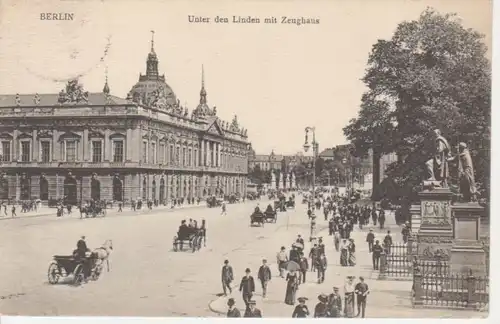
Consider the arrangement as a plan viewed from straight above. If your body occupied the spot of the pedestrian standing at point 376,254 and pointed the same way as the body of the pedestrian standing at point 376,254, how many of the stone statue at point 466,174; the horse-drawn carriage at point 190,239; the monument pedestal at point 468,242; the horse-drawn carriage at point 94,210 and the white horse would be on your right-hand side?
3

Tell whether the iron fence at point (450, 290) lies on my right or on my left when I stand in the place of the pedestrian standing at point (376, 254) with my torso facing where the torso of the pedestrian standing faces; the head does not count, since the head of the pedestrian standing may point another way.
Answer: on my left

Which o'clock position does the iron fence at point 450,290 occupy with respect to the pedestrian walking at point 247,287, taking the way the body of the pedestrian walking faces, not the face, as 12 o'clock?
The iron fence is roughly at 9 o'clock from the pedestrian walking.

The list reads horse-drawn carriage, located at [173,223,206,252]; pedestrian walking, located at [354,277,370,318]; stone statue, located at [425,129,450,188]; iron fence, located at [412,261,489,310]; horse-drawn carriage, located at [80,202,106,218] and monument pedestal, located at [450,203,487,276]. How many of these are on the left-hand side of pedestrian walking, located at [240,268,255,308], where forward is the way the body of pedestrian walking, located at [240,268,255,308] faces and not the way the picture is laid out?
4

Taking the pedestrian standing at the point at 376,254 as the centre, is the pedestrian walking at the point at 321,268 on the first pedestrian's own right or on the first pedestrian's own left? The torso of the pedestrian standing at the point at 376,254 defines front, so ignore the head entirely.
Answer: on the first pedestrian's own right

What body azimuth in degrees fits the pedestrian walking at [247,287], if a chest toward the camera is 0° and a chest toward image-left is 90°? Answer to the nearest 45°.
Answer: approximately 0°
